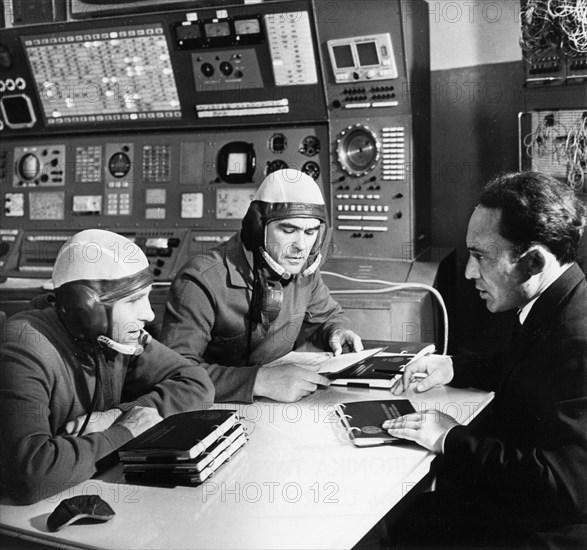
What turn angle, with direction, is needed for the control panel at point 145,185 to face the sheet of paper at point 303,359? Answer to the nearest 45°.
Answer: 0° — it already faces it

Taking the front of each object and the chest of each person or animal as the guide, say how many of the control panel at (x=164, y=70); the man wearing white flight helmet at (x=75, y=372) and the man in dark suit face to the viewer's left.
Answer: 1

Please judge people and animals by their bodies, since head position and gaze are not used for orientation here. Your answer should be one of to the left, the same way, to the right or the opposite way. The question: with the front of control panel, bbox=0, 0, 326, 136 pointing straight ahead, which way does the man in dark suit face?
to the right

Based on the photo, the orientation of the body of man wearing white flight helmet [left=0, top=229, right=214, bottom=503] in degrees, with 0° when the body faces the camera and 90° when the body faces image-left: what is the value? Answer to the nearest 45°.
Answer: approximately 315°

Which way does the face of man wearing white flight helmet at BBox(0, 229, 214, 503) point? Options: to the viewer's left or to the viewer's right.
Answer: to the viewer's right

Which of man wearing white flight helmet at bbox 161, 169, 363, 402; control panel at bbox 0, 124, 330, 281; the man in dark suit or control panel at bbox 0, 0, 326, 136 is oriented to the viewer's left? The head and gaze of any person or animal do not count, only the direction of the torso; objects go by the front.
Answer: the man in dark suit

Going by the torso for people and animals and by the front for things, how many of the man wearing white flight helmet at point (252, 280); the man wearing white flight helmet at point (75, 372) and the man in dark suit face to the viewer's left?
1

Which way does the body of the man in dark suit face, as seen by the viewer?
to the viewer's left

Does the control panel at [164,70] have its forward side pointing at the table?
yes

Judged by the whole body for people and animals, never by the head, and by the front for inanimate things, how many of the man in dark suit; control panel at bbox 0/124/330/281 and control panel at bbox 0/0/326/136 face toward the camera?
2

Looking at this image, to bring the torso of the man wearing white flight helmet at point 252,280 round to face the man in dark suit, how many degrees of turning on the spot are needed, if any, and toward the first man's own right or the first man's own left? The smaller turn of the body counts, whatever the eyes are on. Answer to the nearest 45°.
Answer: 0° — they already face them

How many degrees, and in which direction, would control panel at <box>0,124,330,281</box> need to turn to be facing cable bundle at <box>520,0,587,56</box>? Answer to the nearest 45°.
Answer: approximately 45° to its left

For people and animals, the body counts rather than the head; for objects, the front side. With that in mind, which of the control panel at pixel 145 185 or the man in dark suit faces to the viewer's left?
the man in dark suit

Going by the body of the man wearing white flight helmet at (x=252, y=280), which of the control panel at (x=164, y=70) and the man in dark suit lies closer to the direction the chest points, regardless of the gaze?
the man in dark suit
